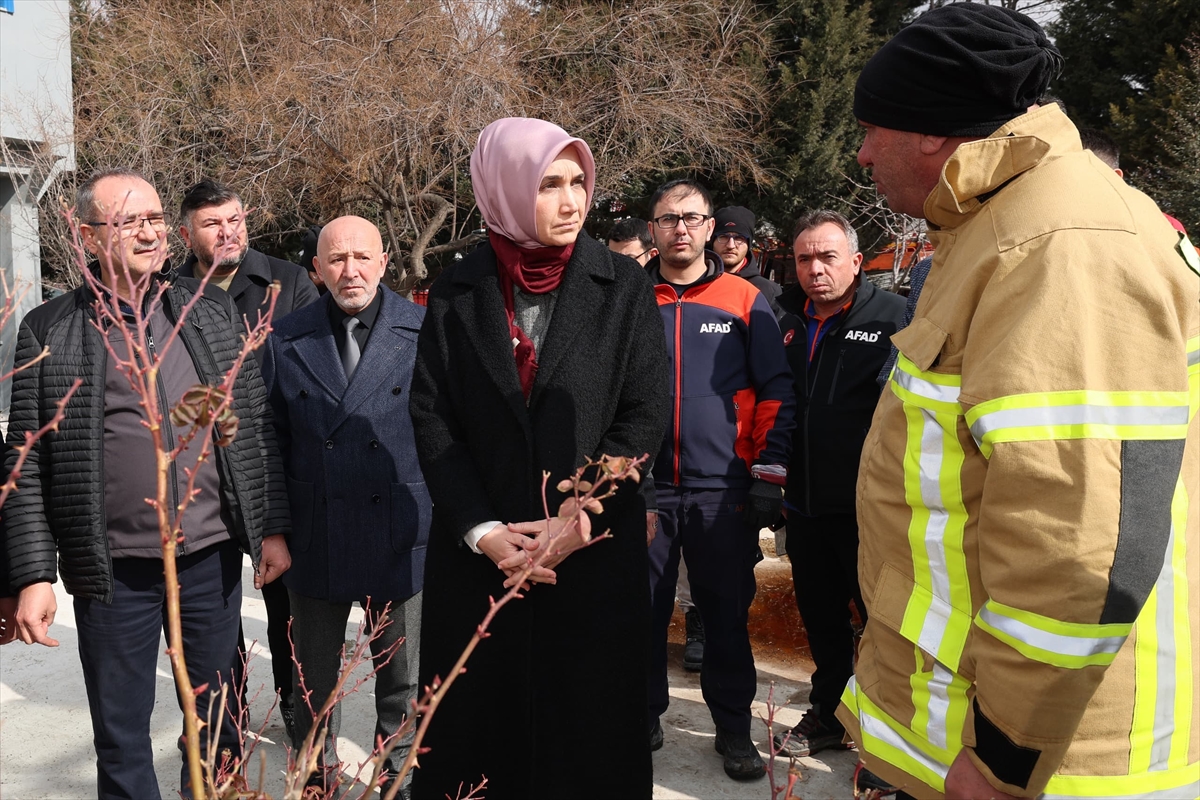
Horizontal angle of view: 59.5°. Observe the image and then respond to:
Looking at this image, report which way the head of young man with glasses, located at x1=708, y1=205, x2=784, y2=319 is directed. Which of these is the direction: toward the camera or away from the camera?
toward the camera

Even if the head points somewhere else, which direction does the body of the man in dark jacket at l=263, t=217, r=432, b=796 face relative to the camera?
toward the camera

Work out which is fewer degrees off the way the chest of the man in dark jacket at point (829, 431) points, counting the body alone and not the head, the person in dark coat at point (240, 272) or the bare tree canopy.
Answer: the person in dark coat

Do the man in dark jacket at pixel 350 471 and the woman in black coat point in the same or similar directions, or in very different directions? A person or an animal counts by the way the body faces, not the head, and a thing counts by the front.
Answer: same or similar directions

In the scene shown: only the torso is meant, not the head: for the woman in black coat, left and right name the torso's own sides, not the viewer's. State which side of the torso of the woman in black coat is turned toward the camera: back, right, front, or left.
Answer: front

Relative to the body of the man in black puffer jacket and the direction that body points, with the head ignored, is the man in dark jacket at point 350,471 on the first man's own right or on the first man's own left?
on the first man's own left

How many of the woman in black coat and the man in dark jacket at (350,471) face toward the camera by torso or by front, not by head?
2

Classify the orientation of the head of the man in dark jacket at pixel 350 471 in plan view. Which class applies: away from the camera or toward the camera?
toward the camera

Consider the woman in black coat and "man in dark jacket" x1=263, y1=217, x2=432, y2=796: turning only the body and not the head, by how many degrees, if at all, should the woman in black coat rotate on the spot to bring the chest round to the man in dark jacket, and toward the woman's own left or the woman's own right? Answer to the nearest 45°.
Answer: approximately 135° to the woman's own right

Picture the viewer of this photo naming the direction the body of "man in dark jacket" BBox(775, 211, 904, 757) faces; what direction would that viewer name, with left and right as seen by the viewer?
facing the viewer and to the left of the viewer

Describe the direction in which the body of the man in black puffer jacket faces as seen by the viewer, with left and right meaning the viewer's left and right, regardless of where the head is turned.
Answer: facing the viewer and to the right of the viewer

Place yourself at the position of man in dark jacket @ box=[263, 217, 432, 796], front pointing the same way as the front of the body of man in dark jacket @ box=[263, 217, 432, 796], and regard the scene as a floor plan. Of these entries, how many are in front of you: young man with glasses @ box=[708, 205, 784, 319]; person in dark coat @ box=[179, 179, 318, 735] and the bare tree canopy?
0

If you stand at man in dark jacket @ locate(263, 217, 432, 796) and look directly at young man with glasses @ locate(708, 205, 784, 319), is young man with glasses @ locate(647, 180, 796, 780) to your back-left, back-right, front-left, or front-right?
front-right

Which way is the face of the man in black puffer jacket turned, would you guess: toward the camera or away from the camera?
toward the camera

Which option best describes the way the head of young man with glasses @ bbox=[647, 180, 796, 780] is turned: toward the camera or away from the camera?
toward the camera

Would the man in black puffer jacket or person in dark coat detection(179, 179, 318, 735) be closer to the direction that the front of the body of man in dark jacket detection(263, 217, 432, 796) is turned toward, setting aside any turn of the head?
the man in black puffer jacket

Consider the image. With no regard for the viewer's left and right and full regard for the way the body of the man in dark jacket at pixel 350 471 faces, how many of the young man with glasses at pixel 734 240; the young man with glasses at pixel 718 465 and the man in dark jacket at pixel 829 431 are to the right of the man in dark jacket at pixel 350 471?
0

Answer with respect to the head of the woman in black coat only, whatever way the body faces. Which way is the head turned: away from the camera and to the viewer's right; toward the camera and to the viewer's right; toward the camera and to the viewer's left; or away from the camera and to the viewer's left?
toward the camera and to the viewer's right

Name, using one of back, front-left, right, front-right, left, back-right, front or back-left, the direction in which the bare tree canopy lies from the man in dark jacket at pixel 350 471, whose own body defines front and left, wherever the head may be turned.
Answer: back

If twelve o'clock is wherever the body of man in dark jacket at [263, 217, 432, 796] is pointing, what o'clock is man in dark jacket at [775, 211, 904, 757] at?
man in dark jacket at [775, 211, 904, 757] is roughly at 9 o'clock from man in dark jacket at [263, 217, 432, 796].

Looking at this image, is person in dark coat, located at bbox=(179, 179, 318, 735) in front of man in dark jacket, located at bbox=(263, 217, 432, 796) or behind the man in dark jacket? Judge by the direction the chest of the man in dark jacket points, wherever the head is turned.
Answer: behind
